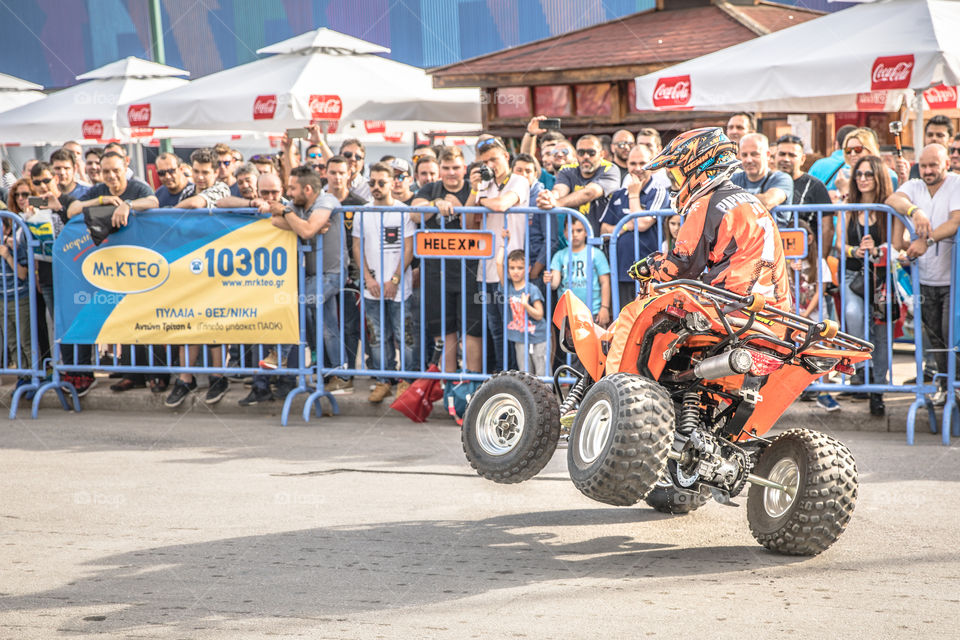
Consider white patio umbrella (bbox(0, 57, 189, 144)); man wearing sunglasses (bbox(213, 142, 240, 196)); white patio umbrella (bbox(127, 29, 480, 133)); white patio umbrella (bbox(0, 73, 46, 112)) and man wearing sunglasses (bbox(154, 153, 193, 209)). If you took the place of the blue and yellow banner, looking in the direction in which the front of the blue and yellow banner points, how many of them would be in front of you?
0

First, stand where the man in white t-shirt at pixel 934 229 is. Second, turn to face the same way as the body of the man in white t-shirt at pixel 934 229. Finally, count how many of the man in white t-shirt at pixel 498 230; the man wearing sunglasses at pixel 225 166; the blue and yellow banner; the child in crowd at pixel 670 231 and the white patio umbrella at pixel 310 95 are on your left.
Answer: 0

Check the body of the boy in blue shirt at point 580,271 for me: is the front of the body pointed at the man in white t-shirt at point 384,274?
no

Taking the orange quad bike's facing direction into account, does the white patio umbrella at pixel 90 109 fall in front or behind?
in front

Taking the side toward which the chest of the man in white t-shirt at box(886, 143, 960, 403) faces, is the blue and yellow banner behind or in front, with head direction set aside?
in front

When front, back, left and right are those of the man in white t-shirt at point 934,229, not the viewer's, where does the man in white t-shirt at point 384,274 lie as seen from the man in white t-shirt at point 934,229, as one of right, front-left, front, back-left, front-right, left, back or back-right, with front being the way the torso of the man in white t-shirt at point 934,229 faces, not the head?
front-right

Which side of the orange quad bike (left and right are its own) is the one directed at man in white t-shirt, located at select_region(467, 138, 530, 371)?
front

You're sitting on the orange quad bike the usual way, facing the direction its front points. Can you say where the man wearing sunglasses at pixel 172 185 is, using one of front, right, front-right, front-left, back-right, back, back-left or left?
front

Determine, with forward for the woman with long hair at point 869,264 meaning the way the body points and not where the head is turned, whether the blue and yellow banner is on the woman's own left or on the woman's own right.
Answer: on the woman's own right

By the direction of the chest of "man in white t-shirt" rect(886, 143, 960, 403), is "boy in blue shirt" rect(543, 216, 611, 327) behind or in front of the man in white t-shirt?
in front

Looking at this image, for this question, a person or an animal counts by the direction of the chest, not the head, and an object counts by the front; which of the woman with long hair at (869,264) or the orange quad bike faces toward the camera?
the woman with long hair

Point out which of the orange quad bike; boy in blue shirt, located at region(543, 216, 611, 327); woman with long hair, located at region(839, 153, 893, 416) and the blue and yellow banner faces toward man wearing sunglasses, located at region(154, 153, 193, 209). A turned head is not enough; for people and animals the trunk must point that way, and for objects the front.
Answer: the orange quad bike

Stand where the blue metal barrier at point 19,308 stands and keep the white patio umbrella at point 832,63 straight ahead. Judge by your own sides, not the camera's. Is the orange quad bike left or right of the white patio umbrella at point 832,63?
right

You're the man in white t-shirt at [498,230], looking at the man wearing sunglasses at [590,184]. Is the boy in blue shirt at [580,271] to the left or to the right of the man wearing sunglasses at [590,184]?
right

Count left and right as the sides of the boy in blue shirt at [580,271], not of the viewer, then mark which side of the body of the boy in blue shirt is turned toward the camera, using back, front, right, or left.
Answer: front

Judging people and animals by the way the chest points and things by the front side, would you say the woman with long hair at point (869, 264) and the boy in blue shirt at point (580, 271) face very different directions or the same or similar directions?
same or similar directions

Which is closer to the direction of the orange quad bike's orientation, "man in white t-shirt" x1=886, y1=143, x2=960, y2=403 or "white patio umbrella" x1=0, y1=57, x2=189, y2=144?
the white patio umbrella

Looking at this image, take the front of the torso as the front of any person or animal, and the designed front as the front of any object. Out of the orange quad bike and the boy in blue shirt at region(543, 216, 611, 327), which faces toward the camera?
the boy in blue shirt

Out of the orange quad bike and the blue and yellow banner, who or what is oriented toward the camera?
the blue and yellow banner

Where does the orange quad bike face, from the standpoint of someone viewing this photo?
facing away from the viewer and to the left of the viewer

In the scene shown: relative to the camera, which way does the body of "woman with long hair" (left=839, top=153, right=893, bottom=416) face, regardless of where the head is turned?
toward the camera

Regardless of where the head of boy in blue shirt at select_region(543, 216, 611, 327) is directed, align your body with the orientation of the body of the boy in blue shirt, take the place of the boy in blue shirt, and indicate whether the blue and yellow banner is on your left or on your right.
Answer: on your right

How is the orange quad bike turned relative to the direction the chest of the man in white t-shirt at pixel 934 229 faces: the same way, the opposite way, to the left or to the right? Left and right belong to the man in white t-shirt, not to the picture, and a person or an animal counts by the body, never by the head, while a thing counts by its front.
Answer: to the right
